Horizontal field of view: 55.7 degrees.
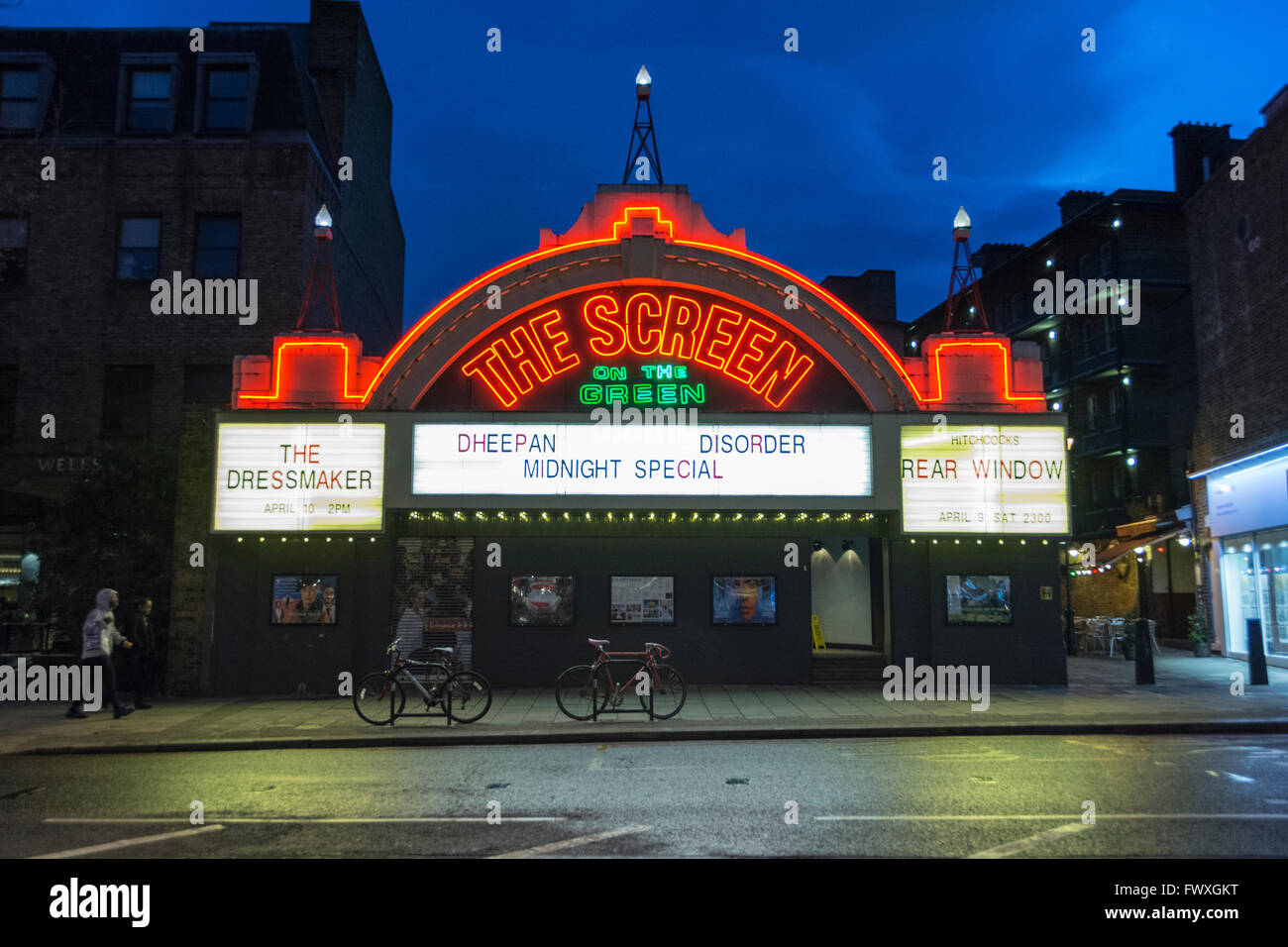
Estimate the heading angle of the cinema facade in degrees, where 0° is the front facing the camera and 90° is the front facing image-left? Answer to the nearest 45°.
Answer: approximately 0°

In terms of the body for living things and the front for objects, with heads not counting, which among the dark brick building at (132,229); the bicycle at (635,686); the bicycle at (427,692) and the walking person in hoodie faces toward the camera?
the dark brick building

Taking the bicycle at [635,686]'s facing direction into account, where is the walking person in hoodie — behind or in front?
behind

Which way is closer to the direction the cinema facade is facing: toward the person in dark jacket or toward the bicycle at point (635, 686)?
the bicycle

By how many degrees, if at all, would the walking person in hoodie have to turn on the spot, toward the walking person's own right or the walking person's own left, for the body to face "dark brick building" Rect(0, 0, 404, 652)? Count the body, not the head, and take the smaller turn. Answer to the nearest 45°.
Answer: approximately 90° to the walking person's own left

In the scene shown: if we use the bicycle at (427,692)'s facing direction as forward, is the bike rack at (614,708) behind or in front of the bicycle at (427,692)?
behind

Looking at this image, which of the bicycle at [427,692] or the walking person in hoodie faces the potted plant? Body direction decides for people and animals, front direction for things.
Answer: the walking person in hoodie

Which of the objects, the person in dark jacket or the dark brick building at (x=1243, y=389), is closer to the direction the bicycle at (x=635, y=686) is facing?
the dark brick building

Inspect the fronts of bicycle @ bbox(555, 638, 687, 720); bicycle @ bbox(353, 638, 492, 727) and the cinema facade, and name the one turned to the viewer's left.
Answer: bicycle @ bbox(353, 638, 492, 727)

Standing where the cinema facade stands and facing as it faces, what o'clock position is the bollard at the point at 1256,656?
The bollard is roughly at 9 o'clock from the cinema facade.

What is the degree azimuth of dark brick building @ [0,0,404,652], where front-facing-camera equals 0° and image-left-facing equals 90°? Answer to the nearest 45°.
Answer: approximately 0°

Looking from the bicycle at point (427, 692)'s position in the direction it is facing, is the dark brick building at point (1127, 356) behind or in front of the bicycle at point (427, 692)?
behind

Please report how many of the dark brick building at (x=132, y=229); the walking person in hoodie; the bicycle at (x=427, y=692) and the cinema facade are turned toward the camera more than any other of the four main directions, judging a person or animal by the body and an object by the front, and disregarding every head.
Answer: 2

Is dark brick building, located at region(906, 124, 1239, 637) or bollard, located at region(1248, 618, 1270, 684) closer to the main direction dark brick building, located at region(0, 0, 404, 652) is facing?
the bollard

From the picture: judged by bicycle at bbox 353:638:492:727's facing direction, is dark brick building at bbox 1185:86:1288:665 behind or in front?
behind

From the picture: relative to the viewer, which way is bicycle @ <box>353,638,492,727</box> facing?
to the viewer's left
